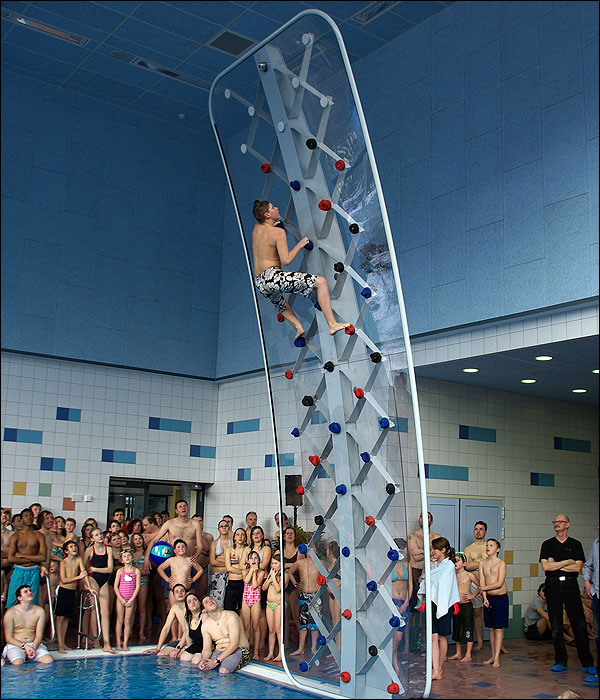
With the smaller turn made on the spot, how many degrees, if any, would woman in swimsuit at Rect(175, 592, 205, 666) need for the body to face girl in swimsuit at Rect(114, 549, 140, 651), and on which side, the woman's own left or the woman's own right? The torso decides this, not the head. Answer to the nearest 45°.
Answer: approximately 135° to the woman's own right

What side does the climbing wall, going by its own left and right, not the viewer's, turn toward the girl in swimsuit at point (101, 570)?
right

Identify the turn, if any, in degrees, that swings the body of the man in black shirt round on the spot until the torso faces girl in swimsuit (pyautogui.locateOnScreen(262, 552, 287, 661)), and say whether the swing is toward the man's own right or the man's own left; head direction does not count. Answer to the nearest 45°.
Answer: approximately 90° to the man's own right

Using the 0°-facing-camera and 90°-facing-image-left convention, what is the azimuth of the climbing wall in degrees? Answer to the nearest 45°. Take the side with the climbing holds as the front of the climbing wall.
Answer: approximately 45°

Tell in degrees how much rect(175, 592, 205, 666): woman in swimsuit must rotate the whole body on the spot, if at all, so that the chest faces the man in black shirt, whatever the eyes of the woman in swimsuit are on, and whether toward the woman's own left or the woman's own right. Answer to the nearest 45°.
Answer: approximately 90° to the woman's own left

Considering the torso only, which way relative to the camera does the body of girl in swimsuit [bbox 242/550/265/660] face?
toward the camera

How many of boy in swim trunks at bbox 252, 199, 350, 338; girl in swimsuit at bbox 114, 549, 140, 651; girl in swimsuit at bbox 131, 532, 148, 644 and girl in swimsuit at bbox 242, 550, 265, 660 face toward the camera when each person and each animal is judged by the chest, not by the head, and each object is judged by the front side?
3

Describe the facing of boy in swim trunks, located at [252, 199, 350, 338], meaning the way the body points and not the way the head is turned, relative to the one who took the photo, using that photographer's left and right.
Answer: facing away from the viewer and to the right of the viewer

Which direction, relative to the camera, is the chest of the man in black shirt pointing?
toward the camera

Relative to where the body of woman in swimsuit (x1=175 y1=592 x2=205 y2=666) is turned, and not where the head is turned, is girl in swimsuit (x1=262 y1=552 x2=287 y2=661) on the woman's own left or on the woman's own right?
on the woman's own left
